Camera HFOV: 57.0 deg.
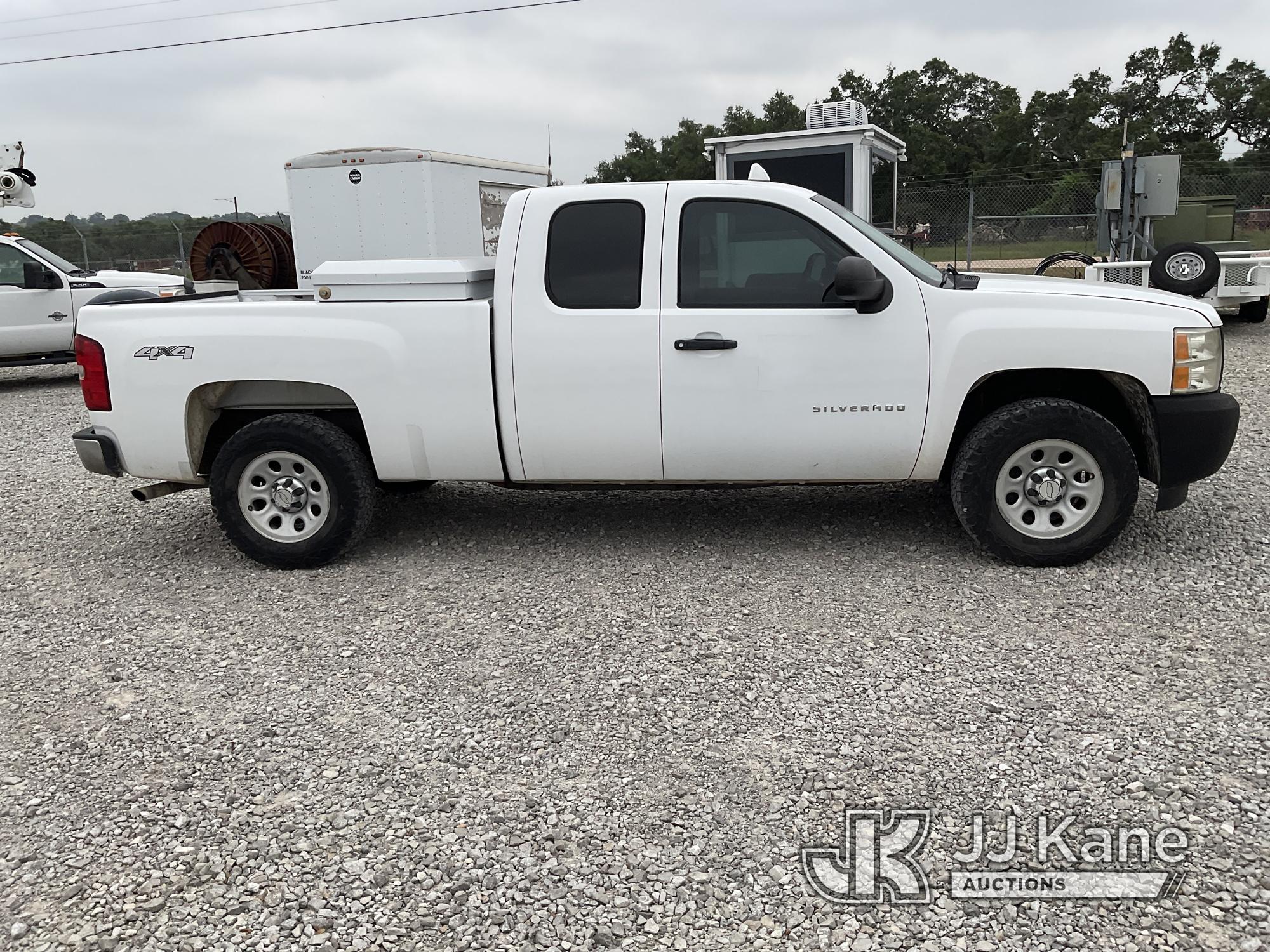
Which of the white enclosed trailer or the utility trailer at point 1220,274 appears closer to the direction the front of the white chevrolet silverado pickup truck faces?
the utility trailer

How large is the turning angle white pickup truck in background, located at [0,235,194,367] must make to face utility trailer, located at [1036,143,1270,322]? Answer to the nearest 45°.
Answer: approximately 45° to its right

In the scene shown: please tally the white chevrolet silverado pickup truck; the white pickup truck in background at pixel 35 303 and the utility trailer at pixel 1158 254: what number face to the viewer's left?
1

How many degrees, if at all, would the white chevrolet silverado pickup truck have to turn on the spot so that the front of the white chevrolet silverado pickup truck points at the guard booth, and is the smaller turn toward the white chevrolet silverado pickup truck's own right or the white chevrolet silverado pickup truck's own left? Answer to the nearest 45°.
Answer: approximately 90° to the white chevrolet silverado pickup truck's own left

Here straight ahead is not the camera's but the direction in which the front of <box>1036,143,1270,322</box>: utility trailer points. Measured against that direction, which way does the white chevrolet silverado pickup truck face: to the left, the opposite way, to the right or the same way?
the opposite way

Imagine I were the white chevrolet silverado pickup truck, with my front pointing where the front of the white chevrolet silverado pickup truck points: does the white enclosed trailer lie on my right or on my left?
on my left

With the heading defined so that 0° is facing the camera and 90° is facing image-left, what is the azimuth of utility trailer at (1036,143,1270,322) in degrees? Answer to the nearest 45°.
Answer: approximately 90°

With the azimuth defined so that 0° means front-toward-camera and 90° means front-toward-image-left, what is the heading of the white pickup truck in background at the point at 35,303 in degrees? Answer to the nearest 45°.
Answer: approximately 270°

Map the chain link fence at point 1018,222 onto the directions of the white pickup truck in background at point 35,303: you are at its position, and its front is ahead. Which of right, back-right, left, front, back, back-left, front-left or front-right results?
front

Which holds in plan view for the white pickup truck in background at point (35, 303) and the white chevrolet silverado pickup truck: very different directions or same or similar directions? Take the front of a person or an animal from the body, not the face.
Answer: same or similar directions

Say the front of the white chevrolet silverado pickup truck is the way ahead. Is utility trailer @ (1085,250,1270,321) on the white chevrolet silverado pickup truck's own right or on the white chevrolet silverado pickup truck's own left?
on the white chevrolet silverado pickup truck's own left

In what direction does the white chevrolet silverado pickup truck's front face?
to the viewer's right
